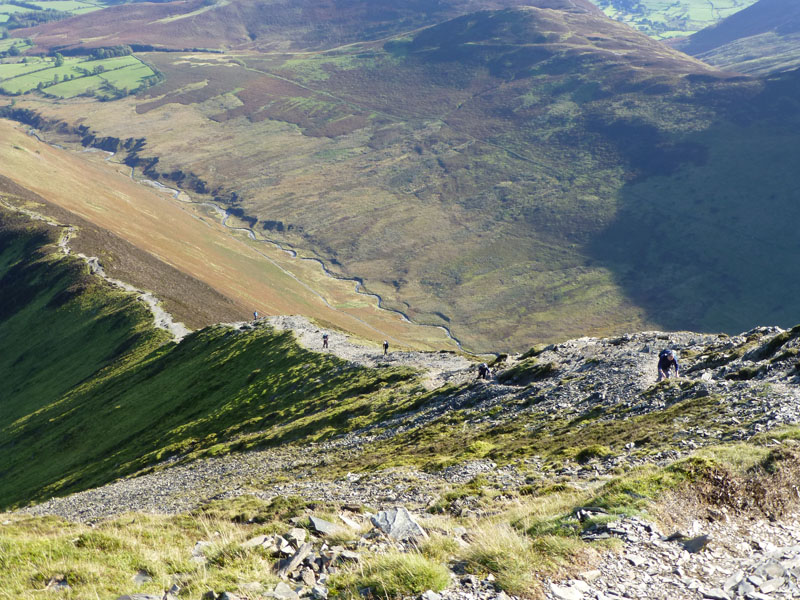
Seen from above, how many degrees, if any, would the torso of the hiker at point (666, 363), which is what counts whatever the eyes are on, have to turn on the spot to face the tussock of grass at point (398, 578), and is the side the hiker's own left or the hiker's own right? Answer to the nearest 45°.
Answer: approximately 45° to the hiker's own right

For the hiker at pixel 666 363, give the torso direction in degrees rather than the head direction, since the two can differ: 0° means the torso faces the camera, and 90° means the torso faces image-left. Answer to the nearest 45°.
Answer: approximately 315°

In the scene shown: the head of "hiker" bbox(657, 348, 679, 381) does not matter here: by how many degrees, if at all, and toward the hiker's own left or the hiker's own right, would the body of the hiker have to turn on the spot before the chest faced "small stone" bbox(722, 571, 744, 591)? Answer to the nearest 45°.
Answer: approximately 45° to the hiker's own right

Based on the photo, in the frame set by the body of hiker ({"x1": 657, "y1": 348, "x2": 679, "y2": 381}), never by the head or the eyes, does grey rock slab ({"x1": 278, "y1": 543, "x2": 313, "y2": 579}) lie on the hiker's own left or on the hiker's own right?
on the hiker's own right

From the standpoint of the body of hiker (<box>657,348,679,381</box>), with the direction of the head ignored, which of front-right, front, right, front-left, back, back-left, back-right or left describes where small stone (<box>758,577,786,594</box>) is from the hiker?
front-right

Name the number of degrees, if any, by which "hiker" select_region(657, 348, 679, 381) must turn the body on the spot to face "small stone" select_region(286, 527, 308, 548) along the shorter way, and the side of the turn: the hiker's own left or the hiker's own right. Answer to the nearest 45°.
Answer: approximately 45° to the hiker's own right

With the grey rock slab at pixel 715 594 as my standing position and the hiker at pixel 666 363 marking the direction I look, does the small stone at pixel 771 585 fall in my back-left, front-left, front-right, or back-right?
front-right

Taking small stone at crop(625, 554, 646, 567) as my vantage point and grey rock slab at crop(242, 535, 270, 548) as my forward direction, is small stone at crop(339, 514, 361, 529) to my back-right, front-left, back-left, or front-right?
front-right

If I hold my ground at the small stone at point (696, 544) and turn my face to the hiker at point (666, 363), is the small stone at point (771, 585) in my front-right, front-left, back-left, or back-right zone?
back-right

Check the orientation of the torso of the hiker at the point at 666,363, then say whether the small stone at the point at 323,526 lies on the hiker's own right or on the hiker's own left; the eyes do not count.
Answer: on the hiker's own right

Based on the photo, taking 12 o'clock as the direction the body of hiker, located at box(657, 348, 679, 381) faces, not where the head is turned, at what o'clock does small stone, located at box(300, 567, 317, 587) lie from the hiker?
The small stone is roughly at 12 o'clock from the hiker.

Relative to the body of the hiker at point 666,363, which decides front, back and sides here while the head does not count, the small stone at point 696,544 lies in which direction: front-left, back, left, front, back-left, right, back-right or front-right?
front-right

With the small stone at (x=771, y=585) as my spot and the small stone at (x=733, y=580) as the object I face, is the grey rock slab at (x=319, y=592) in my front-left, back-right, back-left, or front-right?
front-left

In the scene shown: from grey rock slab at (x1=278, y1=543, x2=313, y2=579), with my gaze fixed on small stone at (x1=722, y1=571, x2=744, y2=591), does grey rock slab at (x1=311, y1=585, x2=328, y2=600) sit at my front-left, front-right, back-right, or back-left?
front-right
